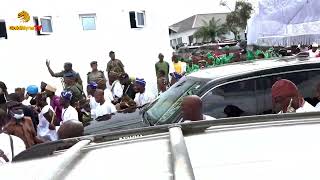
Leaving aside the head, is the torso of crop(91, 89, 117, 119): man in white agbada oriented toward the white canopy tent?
no

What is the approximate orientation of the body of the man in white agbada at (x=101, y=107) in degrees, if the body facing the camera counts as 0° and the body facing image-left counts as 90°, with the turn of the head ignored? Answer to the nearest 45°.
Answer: approximately 45°

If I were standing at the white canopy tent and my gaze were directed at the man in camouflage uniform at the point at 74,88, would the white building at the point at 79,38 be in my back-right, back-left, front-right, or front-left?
front-right

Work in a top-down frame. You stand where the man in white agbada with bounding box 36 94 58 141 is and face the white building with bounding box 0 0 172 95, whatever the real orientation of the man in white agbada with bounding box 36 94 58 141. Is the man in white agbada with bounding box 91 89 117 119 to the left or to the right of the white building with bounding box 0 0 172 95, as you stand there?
right

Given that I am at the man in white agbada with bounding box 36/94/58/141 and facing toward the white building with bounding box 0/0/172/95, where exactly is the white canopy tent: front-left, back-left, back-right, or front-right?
front-right

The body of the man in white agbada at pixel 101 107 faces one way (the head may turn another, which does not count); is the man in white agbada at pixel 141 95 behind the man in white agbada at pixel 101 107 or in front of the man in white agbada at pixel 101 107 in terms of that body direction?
behind

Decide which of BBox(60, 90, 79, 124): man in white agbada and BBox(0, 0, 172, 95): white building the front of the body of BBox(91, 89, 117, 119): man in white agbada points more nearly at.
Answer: the man in white agbada

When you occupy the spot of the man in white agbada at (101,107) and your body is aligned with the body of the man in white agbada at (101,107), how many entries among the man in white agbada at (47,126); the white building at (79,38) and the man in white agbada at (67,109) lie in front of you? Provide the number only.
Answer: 2

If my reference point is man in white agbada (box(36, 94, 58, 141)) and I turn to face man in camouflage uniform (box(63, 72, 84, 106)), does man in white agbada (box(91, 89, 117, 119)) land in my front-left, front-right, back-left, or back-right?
front-right

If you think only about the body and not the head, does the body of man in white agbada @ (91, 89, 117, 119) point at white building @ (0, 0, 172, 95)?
no

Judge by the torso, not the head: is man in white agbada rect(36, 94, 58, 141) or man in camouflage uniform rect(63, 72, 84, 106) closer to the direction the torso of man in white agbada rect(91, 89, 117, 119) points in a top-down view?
the man in white agbada
